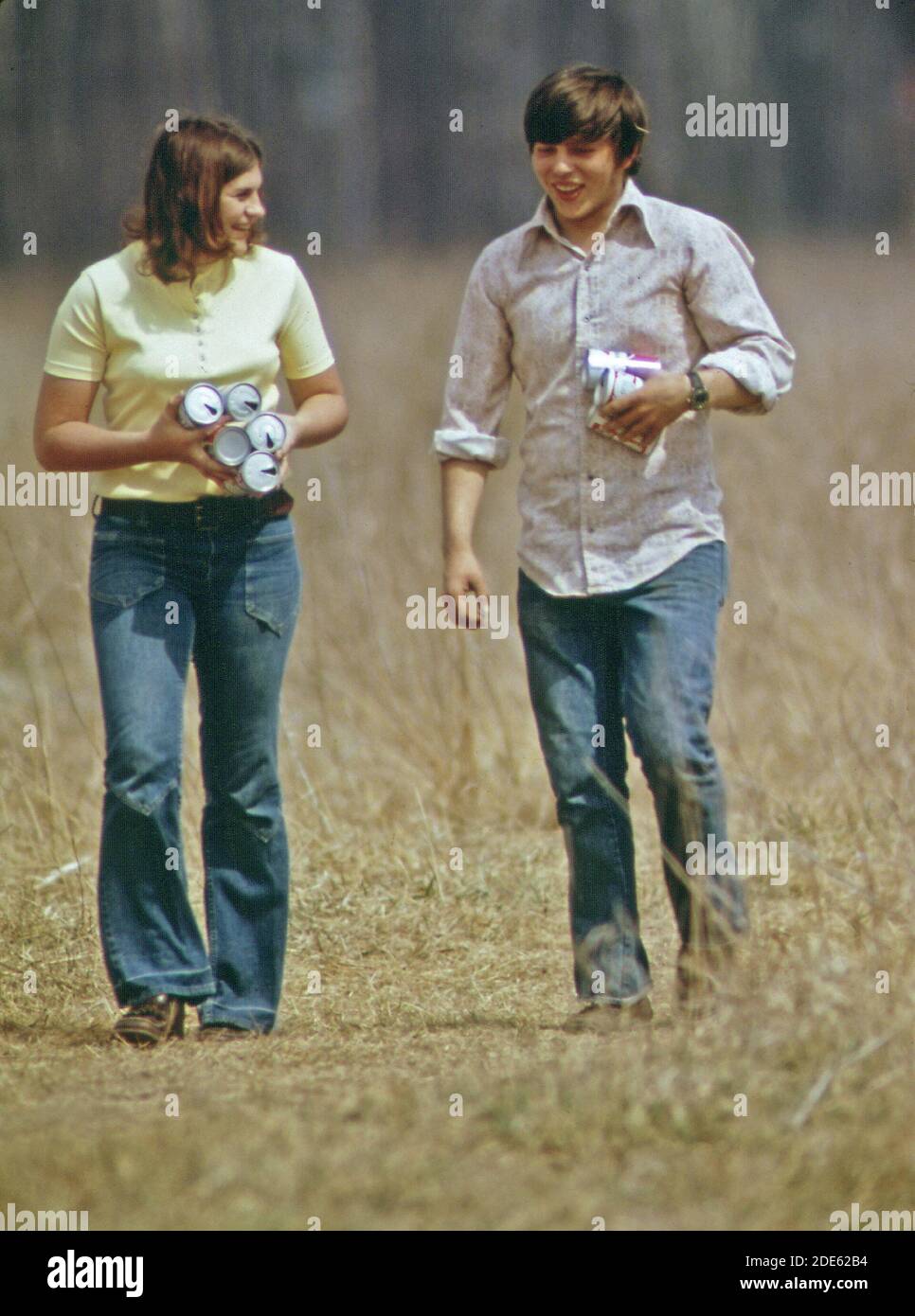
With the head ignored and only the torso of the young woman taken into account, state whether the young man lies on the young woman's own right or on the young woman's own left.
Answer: on the young woman's own left

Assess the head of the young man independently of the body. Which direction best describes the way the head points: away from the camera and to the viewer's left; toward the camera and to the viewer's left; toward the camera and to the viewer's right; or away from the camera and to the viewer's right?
toward the camera and to the viewer's left

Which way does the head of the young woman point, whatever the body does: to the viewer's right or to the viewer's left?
to the viewer's right

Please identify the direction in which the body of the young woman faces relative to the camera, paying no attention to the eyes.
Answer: toward the camera
